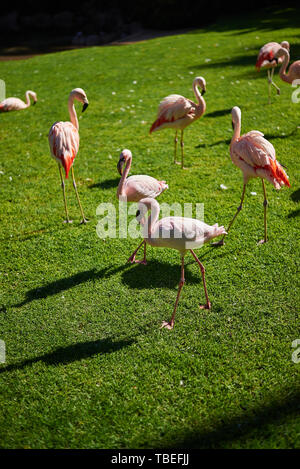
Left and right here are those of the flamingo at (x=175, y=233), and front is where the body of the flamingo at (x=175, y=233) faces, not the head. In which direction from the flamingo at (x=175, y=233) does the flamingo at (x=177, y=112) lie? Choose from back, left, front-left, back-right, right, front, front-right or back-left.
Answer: right

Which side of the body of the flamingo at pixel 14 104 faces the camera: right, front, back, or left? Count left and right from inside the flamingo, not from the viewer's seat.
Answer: right

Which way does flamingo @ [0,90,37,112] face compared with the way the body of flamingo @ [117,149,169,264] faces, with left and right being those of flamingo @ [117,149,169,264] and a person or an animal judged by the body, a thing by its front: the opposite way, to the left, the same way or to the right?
the opposite way

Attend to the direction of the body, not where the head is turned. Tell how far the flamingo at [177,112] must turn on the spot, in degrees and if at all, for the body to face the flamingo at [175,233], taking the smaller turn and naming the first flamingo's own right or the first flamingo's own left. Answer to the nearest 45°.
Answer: approximately 90° to the first flamingo's own right

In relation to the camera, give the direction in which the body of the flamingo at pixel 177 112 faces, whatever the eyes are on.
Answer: to the viewer's right

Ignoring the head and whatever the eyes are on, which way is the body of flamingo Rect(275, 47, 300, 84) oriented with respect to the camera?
to the viewer's left

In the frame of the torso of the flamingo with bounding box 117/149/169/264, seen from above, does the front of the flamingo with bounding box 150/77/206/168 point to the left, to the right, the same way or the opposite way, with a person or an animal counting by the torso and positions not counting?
the opposite way

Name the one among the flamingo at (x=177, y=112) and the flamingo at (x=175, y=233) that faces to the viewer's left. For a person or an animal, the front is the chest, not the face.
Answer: the flamingo at (x=175, y=233)

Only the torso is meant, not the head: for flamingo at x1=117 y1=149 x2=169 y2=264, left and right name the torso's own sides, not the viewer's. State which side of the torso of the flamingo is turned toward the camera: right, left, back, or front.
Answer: left

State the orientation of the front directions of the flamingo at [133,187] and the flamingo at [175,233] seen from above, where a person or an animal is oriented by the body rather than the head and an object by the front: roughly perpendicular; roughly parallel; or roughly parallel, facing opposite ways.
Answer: roughly parallel

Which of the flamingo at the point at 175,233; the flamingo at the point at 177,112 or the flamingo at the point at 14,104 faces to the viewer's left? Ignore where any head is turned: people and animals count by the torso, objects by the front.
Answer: the flamingo at the point at 175,233

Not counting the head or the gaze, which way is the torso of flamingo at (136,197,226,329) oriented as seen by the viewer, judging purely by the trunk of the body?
to the viewer's left
